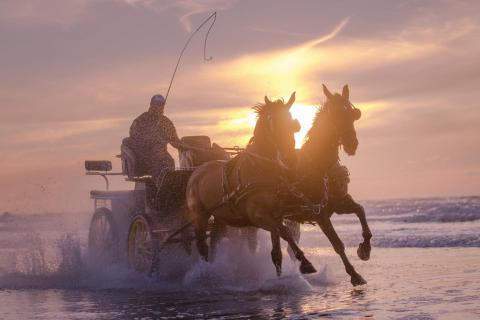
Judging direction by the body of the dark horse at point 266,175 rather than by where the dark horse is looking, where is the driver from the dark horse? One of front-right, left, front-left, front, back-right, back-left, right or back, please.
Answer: back

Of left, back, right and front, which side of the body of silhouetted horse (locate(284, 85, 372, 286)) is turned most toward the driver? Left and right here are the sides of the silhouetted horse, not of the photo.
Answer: back

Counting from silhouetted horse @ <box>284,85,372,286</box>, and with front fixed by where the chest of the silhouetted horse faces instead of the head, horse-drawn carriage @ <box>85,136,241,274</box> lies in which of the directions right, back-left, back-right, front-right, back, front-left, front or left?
back

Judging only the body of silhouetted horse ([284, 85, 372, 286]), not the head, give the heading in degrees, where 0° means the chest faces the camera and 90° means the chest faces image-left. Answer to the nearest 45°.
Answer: approximately 315°

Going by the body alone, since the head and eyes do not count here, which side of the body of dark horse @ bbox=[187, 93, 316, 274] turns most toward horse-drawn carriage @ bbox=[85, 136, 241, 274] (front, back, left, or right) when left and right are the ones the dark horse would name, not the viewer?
back

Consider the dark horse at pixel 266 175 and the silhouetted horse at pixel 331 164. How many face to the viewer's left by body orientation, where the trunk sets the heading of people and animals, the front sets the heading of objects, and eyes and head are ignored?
0

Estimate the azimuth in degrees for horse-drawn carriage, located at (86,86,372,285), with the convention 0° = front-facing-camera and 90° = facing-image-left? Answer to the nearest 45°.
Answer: approximately 315°
